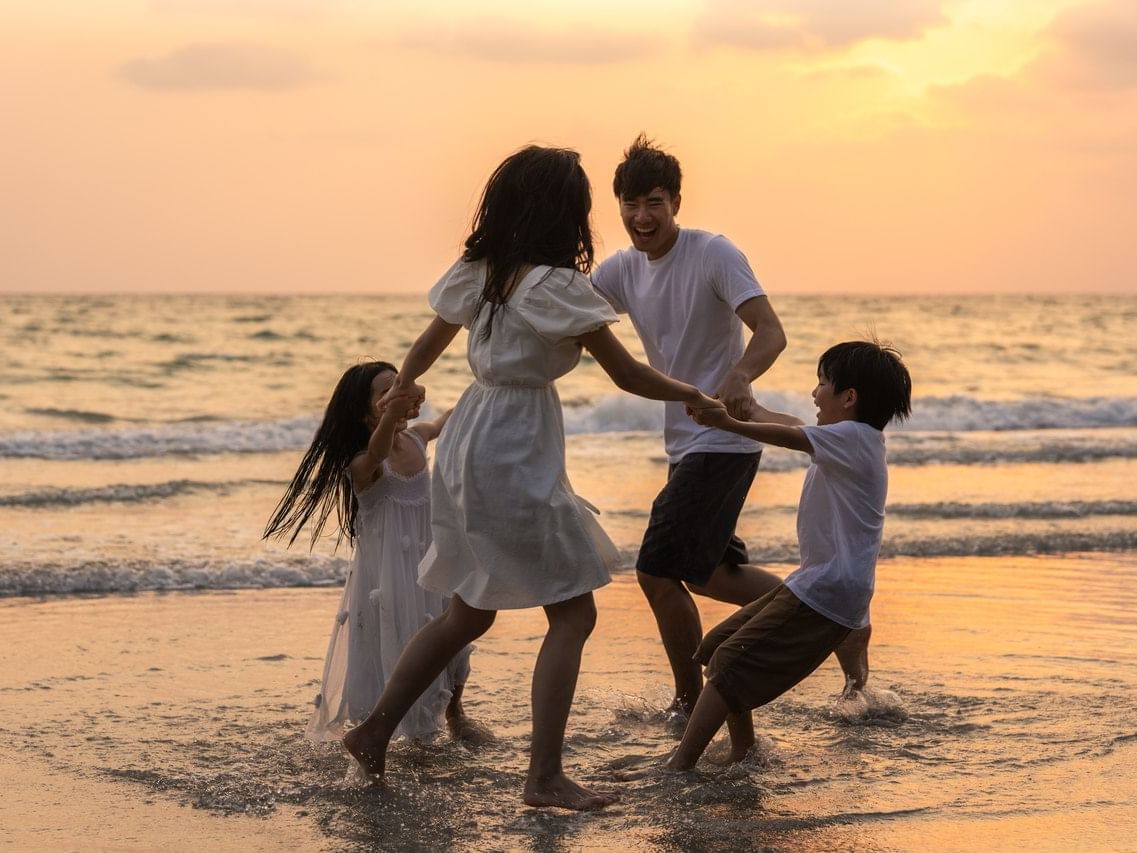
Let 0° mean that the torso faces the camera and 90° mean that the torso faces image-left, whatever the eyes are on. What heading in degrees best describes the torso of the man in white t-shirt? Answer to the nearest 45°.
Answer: approximately 45°

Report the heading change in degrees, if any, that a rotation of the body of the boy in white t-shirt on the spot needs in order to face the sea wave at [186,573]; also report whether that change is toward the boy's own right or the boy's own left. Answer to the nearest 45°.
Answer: approximately 45° to the boy's own right

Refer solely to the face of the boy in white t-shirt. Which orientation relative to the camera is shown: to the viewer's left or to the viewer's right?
to the viewer's left

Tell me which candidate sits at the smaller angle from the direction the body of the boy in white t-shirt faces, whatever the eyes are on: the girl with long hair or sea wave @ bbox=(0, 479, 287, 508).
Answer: the girl with long hair

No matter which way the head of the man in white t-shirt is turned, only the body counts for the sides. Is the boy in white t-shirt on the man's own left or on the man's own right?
on the man's own left

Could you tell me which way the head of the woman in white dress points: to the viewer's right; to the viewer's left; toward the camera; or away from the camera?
away from the camera

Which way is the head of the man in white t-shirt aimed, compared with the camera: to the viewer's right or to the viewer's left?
to the viewer's left

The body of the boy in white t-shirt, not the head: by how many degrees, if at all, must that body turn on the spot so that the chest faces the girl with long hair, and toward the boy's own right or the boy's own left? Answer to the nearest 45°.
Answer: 0° — they already face them

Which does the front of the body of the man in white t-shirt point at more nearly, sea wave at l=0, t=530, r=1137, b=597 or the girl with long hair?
the girl with long hair

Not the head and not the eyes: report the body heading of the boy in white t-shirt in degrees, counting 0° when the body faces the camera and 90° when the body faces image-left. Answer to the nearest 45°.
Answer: approximately 90°
